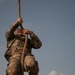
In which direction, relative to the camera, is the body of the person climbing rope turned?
toward the camera
